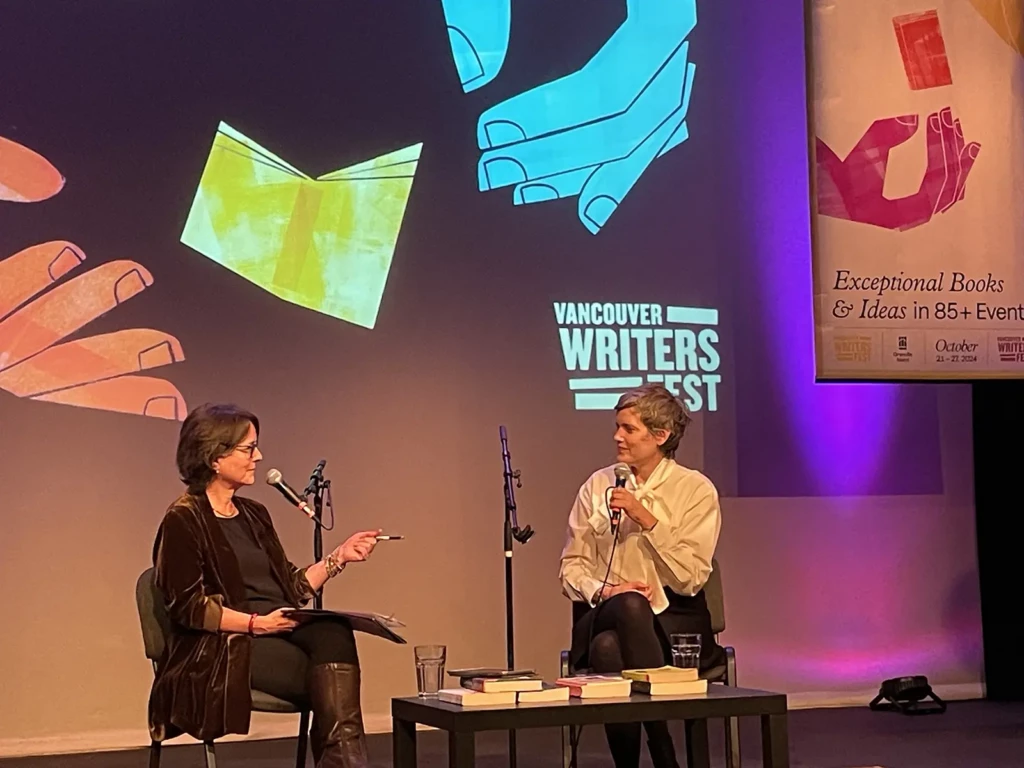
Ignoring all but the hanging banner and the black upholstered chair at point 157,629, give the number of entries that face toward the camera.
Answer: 1

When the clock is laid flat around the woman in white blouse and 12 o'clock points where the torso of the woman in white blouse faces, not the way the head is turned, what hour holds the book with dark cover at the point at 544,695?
The book with dark cover is roughly at 11 o'clock from the woman in white blouse.

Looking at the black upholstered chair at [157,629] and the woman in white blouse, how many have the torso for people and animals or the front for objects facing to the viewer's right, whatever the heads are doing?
1

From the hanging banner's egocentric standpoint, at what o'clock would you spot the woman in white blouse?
The woman in white blouse is roughly at 1 o'clock from the hanging banner.

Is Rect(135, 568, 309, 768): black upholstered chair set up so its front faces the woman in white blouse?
yes

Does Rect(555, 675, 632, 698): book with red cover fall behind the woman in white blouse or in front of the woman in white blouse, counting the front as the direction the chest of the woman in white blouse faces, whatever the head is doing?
in front

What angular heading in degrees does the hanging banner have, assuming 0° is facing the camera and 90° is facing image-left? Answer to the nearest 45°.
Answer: approximately 0°

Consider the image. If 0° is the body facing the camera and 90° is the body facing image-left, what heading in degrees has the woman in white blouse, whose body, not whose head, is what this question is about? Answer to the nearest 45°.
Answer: approximately 45°

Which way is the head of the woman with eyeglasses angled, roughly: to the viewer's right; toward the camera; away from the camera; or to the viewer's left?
to the viewer's right

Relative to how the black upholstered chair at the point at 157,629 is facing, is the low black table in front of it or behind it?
in front

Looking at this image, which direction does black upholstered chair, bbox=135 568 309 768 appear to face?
to the viewer's right

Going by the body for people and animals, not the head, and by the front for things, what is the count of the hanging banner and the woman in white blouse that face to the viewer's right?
0

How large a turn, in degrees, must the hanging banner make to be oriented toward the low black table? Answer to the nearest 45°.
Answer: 0° — it already faces it

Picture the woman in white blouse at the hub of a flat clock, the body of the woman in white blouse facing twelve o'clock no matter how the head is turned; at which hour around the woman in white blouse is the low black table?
The low black table is roughly at 11 o'clock from the woman in white blouse.
